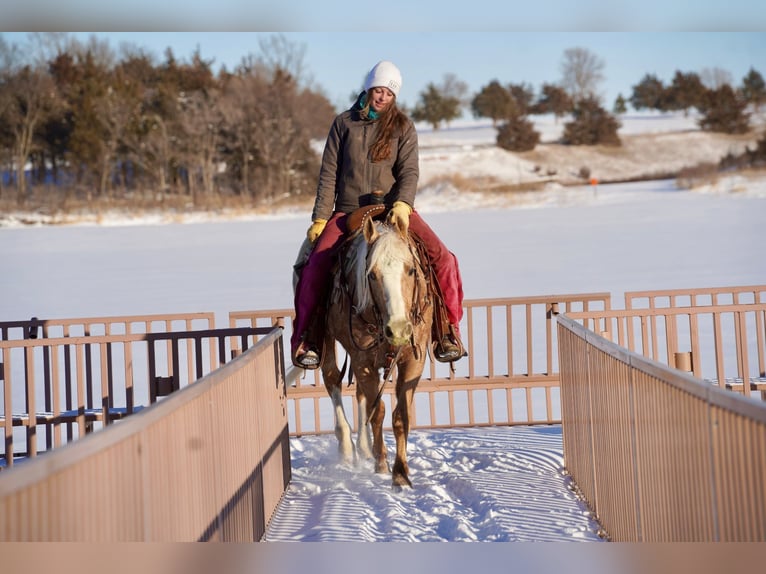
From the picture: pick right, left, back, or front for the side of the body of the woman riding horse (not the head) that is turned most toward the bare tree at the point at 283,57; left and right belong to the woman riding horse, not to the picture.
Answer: back

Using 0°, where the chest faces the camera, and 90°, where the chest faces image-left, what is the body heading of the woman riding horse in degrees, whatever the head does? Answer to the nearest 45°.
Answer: approximately 0°

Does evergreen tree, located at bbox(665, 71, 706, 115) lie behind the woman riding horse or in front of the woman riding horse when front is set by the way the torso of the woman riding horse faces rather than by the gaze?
behind

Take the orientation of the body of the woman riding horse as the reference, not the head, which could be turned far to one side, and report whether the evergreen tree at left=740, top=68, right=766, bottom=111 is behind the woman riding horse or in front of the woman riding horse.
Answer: behind

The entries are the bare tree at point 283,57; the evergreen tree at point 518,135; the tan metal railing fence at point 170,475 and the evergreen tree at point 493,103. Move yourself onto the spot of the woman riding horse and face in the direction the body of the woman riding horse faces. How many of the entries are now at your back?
3

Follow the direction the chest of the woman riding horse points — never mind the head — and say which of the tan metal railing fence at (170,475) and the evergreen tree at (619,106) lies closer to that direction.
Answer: the tan metal railing fence

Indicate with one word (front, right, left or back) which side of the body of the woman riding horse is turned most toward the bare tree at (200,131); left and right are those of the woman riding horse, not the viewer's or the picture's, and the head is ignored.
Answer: back

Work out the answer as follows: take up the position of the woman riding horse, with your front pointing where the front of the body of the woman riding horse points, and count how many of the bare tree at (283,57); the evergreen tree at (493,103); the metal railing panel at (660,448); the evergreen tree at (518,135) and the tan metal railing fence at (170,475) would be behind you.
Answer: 3

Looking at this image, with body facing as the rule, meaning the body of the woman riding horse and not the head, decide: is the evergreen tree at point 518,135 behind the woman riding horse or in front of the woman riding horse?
behind

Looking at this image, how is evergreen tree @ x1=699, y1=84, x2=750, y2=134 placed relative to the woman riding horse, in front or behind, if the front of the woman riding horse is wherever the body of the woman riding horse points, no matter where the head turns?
behind

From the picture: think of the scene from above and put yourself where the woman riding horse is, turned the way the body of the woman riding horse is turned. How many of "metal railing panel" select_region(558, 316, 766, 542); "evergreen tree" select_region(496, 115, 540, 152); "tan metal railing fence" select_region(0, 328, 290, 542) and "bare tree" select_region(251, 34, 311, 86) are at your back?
2

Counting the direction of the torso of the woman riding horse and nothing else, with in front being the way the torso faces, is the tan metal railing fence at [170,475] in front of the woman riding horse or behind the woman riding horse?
in front

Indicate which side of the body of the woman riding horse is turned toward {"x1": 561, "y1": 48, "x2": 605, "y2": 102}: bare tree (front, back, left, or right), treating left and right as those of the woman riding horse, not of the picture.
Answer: back
